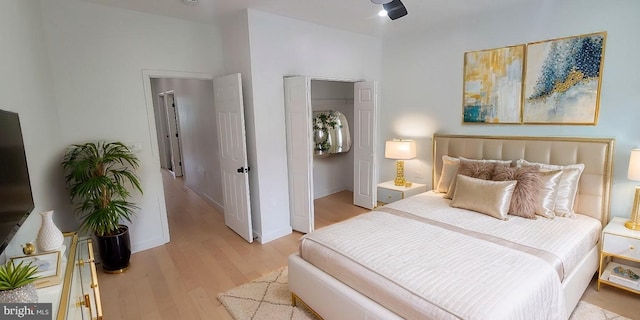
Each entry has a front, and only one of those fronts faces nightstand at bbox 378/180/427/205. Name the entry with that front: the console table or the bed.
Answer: the console table

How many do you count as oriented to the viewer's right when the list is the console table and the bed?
1

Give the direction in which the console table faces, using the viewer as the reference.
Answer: facing to the right of the viewer

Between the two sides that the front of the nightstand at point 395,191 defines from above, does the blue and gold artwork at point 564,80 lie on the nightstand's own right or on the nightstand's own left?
on the nightstand's own left

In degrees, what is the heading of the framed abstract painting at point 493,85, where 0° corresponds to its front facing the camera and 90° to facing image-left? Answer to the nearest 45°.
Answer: approximately 45°
